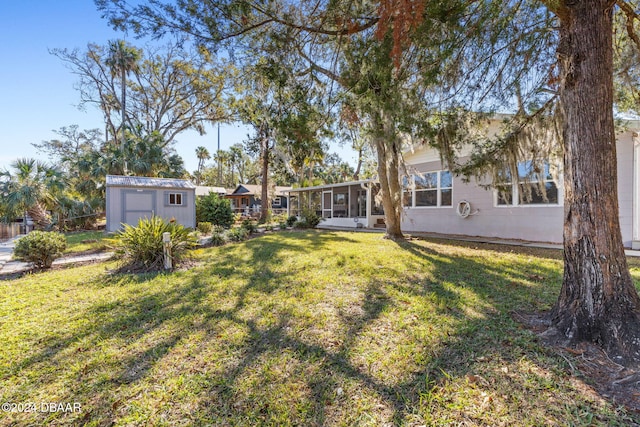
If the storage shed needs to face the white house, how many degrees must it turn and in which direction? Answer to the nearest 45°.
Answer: approximately 45° to its left

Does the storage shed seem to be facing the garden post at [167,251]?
yes

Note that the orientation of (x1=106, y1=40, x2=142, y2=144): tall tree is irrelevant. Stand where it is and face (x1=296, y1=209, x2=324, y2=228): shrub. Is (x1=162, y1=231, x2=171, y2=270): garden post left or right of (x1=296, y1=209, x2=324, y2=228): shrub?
right

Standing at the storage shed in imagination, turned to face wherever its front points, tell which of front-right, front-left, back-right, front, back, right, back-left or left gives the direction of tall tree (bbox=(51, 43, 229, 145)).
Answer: back

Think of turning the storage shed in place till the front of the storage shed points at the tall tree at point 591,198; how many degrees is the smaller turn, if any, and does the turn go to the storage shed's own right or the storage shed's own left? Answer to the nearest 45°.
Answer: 0° — it already faces it

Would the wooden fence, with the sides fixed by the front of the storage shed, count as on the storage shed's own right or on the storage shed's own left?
on the storage shed's own right

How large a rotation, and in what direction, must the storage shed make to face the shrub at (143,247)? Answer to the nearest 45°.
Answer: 0° — it already faces it

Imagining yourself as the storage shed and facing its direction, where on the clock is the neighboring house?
The neighboring house is roughly at 7 o'clock from the storage shed.

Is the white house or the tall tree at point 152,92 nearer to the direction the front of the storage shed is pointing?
the white house

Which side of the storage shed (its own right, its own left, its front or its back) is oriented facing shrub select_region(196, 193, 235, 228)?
left

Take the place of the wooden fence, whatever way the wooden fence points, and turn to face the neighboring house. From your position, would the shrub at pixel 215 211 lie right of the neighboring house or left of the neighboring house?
right

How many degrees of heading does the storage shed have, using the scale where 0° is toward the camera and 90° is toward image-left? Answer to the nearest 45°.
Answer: approximately 0°
